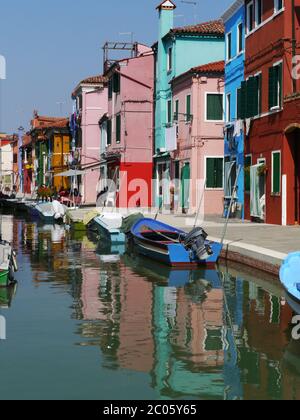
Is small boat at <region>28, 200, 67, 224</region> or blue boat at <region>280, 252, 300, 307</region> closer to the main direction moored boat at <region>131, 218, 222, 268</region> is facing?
the small boat

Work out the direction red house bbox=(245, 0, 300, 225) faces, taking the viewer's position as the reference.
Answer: facing the viewer and to the left of the viewer

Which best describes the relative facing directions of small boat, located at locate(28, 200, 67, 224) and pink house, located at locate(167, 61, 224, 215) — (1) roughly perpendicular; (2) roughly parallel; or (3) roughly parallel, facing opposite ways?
roughly perpendicular

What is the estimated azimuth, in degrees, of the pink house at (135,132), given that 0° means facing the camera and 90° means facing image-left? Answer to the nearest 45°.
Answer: approximately 45°

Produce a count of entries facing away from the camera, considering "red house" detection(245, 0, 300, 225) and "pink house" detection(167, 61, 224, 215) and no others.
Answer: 0

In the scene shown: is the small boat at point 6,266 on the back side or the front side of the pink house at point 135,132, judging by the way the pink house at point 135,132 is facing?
on the front side

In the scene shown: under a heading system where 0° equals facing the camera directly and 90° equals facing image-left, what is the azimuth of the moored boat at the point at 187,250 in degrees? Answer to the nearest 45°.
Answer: approximately 135°

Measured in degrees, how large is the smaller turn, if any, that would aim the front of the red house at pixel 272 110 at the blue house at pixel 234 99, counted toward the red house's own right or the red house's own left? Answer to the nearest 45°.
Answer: approximately 135° to the red house's own right

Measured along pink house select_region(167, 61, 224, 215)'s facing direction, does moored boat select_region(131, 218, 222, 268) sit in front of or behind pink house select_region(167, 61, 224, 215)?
in front

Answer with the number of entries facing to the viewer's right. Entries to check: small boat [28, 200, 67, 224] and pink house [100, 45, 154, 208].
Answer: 0

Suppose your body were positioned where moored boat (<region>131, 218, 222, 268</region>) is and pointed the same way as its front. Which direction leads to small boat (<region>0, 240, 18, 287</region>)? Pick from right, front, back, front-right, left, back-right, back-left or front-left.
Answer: left

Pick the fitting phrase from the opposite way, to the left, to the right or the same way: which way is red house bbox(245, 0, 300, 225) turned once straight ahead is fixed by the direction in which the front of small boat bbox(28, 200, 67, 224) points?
to the left

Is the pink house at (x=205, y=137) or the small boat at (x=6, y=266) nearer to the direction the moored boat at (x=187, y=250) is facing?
the pink house

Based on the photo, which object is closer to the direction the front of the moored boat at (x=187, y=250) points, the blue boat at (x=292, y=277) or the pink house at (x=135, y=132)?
the pink house

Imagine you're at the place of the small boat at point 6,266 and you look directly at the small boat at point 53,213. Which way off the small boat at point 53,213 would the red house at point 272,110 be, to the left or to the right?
right

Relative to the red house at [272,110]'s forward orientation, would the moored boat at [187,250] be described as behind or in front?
in front
